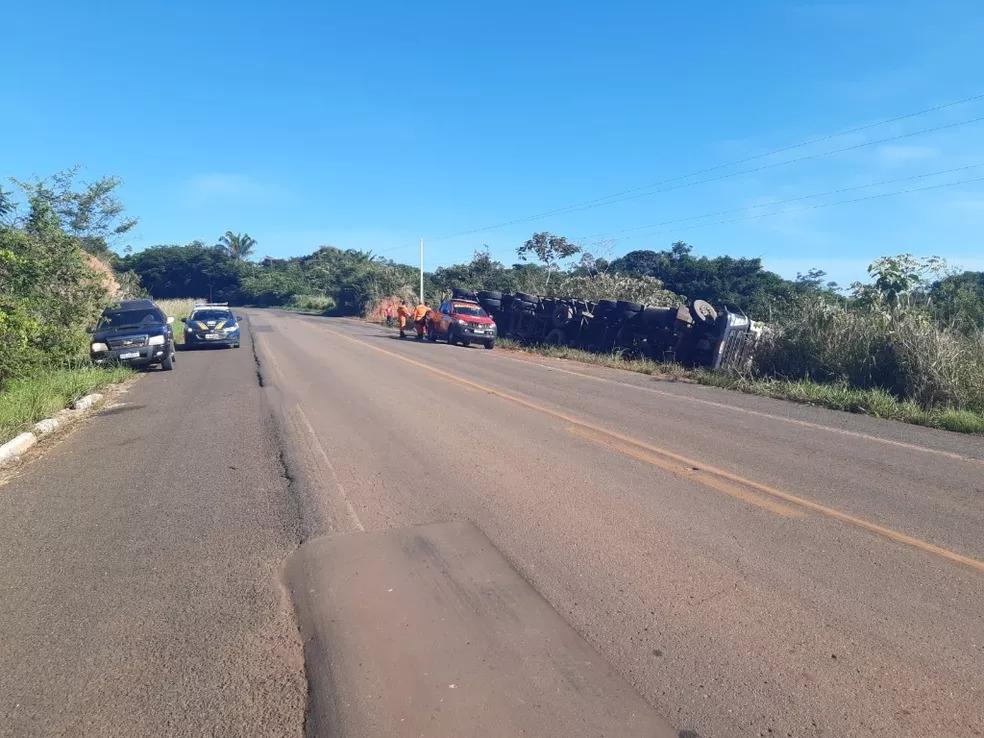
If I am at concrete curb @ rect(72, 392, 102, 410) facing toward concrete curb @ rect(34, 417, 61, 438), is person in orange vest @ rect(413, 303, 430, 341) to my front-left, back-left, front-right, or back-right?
back-left

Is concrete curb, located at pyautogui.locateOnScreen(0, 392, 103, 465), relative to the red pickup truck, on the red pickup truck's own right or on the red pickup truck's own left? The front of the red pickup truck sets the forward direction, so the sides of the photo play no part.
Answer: on the red pickup truck's own right

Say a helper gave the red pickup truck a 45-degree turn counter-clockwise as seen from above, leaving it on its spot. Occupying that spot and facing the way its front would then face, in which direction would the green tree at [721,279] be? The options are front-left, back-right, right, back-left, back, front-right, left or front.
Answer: front-left

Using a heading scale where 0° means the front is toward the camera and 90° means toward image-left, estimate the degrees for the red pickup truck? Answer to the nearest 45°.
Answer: approximately 315°

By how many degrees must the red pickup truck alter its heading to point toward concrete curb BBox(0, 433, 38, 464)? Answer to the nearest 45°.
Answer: approximately 45° to its right

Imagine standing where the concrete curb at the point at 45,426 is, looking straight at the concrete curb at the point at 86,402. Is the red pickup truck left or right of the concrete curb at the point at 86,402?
right
